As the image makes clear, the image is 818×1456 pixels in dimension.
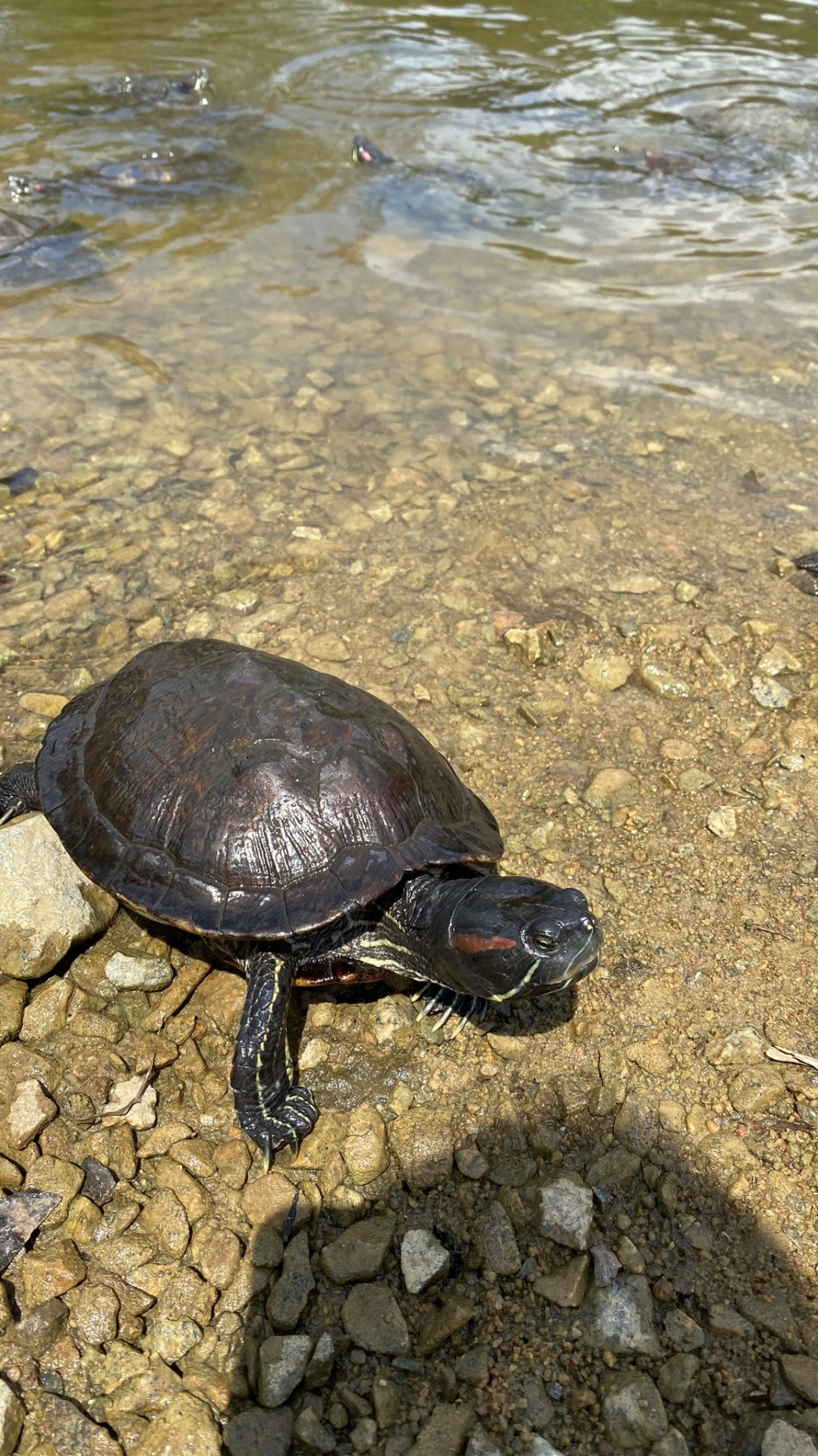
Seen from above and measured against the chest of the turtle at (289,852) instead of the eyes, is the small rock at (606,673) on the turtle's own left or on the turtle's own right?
on the turtle's own left

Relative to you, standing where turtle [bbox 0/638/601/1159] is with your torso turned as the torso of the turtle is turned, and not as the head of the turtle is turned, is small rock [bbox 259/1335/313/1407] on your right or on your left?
on your right

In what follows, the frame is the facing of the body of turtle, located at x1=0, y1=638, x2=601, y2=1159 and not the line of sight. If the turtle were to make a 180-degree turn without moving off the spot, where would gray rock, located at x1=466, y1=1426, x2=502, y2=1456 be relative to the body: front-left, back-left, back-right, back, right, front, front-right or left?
back-left

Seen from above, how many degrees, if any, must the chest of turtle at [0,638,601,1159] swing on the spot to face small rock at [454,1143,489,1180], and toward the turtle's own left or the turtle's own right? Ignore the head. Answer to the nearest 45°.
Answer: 0° — it already faces it

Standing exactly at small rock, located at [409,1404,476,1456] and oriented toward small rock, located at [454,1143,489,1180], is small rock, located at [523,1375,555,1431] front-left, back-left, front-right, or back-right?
front-right

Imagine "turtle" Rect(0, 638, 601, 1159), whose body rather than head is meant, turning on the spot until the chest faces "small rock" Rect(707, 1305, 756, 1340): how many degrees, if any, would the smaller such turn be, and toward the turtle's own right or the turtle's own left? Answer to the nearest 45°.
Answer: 0° — it already faces it

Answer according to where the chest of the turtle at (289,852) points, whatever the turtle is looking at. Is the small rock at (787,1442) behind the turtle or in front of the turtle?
in front

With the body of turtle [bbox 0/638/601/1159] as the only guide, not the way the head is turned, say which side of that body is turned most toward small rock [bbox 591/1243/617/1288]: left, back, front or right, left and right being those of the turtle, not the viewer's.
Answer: front

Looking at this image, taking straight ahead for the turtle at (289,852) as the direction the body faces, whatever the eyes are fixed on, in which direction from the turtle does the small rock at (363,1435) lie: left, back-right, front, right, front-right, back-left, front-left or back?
front-right

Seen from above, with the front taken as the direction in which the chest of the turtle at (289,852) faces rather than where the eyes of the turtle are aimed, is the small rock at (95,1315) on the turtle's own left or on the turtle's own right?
on the turtle's own right

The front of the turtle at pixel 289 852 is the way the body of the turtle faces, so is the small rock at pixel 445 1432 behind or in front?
in front

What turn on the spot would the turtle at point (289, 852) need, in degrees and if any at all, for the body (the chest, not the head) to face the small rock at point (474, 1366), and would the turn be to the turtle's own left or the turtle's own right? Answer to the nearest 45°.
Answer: approximately 45° to the turtle's own right

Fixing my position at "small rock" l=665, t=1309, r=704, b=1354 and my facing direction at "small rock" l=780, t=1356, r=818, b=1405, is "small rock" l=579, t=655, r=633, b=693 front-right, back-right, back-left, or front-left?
back-left

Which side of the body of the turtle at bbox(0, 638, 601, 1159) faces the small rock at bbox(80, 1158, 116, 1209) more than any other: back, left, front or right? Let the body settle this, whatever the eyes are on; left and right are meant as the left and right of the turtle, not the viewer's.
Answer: right
